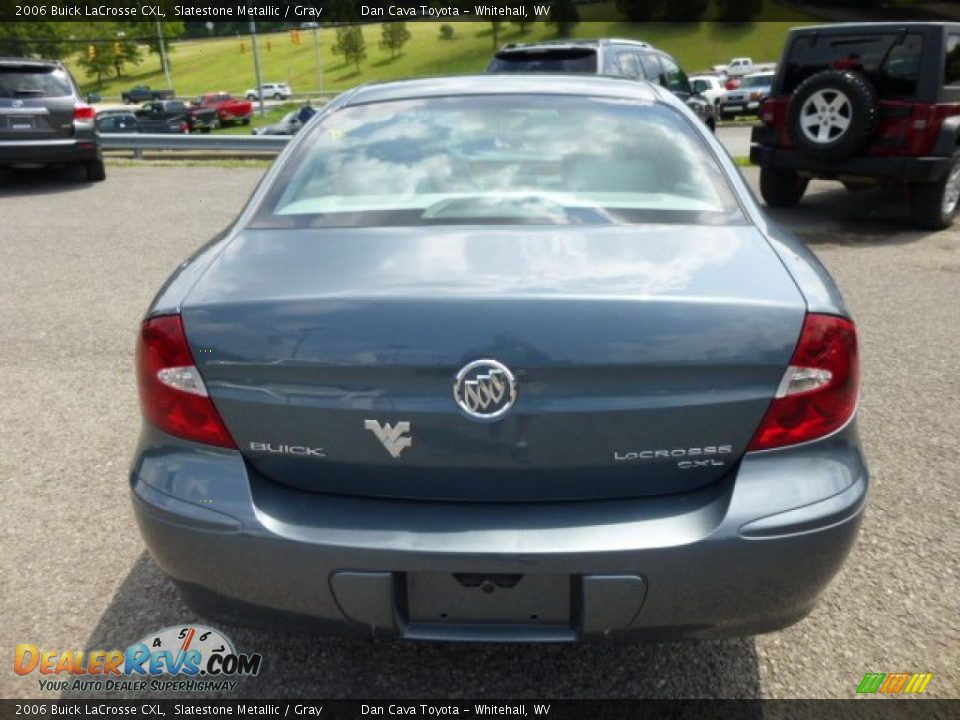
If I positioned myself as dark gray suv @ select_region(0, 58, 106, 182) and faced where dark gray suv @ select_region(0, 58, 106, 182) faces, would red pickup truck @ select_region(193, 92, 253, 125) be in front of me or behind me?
in front

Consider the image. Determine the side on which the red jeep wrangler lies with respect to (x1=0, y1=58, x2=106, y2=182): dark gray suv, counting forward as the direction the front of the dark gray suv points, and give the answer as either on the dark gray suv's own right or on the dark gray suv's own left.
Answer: on the dark gray suv's own right

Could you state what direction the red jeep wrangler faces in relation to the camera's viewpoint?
facing away from the viewer and to the right of the viewer

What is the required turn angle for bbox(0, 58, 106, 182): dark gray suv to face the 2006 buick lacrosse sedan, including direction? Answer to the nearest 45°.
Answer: approximately 180°

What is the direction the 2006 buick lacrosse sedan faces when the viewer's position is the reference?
facing away from the viewer

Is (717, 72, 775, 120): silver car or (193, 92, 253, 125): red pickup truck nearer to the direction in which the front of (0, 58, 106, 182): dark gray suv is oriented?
the red pickup truck

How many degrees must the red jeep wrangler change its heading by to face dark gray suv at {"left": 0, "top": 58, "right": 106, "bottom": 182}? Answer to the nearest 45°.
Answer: approximately 135° to its left

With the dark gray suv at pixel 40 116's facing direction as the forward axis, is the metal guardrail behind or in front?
in front

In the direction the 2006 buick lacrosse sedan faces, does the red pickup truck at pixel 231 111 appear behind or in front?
in front

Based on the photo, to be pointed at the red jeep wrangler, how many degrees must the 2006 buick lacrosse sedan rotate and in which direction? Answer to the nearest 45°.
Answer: approximately 45° to its right

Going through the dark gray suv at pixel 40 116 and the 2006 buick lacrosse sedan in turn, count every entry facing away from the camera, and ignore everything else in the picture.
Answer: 2

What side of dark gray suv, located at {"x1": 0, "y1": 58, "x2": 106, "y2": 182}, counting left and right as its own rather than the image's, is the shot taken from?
back

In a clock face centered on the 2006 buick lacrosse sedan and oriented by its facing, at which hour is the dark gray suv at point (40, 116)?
The dark gray suv is roughly at 11 o'clock from the 2006 buick lacrosse sedan.

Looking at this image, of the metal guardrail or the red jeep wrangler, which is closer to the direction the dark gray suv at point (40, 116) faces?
the metal guardrail

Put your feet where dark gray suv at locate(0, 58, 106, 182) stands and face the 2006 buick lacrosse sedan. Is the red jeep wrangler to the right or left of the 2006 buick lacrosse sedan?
left
